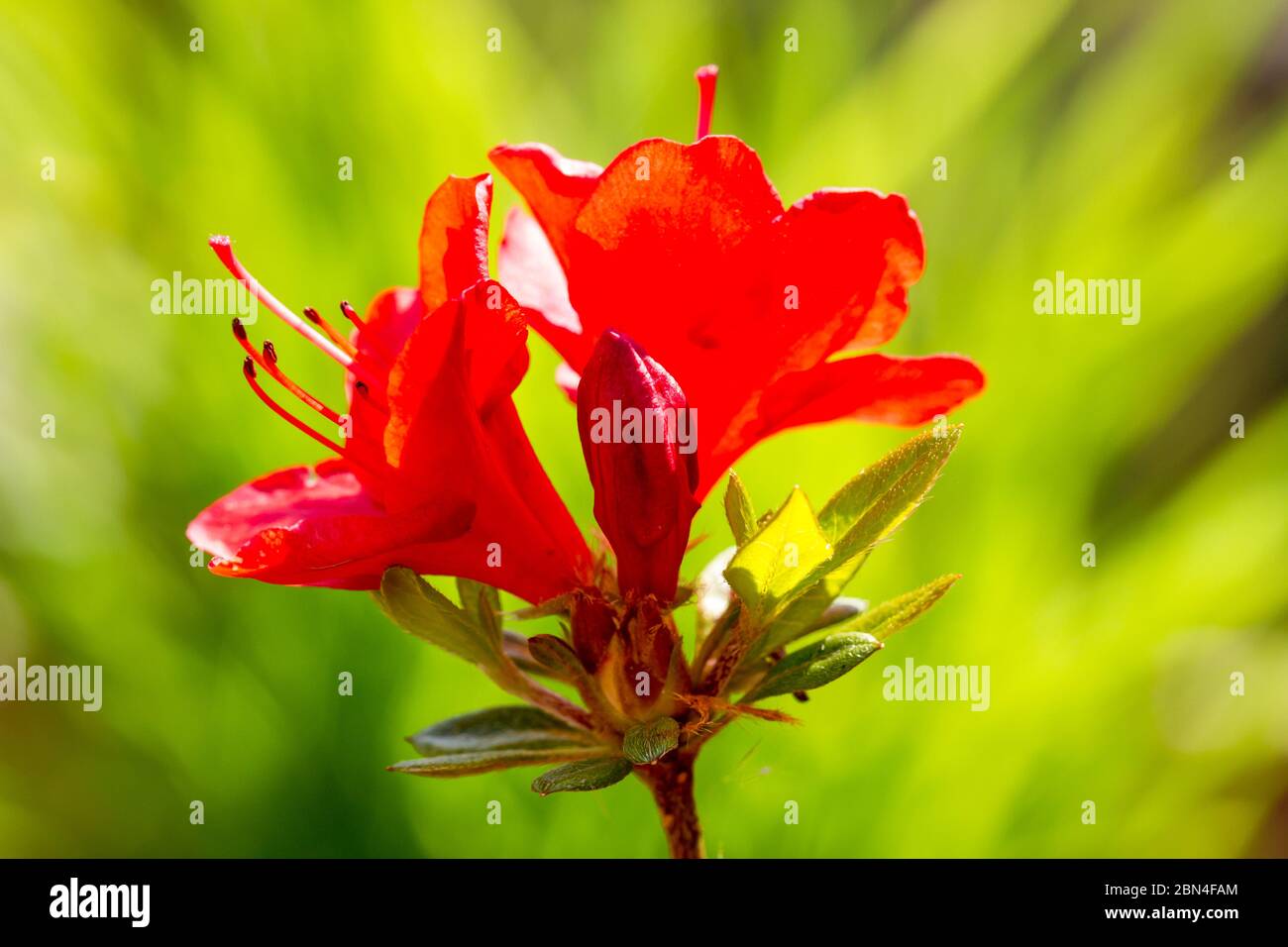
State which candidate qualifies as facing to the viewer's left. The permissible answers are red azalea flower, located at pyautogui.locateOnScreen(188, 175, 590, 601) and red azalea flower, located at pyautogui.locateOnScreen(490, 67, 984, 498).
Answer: red azalea flower, located at pyautogui.locateOnScreen(188, 175, 590, 601)

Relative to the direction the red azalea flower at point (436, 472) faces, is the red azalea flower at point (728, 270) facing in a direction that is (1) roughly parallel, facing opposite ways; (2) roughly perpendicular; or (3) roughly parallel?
roughly perpendicular

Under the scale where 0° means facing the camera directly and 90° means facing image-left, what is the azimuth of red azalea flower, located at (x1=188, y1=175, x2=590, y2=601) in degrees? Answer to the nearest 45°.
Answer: approximately 90°
